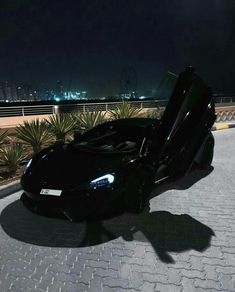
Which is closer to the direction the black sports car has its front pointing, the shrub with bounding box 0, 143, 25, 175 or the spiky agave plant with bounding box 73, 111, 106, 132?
the shrub

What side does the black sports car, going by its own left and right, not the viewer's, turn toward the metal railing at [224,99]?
back

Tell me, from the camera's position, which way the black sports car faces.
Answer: facing the viewer and to the left of the viewer

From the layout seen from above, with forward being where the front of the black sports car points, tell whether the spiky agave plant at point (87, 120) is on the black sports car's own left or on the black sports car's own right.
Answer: on the black sports car's own right

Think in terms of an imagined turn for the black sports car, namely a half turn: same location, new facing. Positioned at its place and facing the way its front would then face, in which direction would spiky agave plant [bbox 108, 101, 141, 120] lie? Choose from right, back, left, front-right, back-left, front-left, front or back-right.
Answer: front-left

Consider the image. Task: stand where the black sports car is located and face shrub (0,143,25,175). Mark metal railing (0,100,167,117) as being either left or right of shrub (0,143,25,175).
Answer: right

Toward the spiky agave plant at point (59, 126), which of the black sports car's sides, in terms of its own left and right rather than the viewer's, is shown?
right

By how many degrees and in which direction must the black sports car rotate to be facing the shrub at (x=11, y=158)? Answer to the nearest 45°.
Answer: approximately 90° to its right

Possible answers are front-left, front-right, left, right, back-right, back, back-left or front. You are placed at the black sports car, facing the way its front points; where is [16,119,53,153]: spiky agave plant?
right
